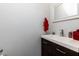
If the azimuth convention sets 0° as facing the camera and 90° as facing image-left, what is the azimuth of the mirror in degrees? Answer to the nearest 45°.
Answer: approximately 45°

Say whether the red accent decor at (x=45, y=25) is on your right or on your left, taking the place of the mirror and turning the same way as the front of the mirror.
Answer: on your right
